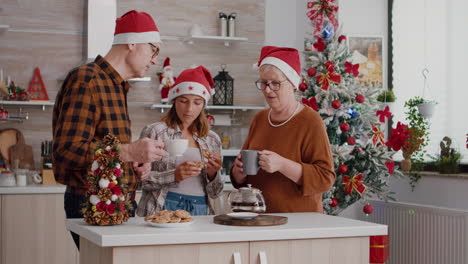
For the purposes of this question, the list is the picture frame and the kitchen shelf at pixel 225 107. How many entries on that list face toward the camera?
2

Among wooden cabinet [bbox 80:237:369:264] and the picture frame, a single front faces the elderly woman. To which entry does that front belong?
the picture frame

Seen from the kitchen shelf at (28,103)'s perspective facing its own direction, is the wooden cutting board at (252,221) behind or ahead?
ahead

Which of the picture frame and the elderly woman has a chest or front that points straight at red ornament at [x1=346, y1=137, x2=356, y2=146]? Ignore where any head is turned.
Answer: the picture frame

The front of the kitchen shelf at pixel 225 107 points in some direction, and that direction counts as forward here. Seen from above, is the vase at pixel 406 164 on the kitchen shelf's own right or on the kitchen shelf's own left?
on the kitchen shelf's own left

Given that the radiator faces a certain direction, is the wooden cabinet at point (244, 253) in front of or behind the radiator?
in front

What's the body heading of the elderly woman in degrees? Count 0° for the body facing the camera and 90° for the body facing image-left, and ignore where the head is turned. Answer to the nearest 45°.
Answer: approximately 45°

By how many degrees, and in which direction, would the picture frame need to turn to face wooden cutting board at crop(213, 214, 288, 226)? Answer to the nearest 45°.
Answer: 0° — it already faces it
